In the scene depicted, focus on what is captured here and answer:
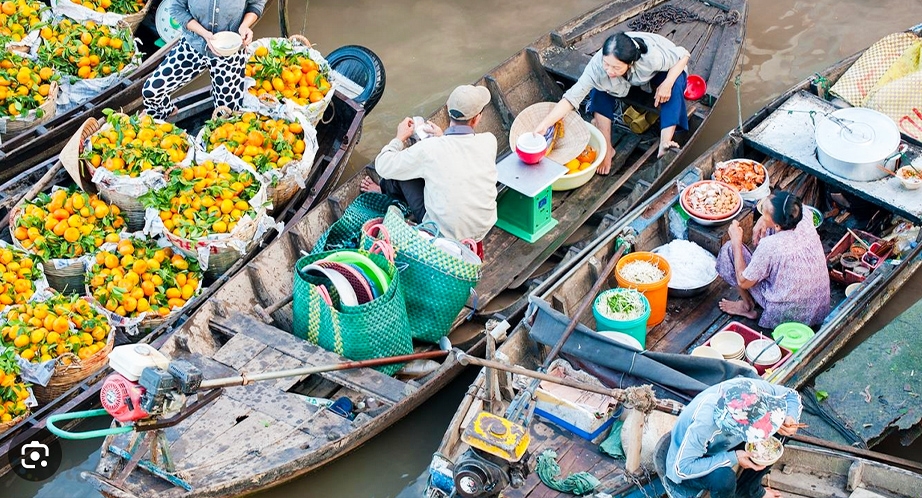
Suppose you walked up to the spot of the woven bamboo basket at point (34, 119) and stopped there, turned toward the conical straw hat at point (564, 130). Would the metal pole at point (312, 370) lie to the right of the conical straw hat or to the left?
right

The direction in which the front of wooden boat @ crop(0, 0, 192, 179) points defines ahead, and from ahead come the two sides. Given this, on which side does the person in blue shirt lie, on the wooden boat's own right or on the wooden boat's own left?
on the wooden boat's own right

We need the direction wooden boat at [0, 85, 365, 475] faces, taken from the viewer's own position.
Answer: facing away from the viewer and to the right of the viewer

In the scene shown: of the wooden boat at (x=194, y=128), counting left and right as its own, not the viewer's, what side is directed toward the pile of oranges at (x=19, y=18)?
left

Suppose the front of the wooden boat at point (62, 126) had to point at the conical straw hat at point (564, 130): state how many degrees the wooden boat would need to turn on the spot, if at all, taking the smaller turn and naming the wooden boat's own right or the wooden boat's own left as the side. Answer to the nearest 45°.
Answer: approximately 90° to the wooden boat's own right

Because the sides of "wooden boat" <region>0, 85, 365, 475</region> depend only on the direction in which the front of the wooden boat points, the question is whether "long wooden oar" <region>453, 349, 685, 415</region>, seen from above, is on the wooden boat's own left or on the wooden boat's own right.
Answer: on the wooden boat's own right

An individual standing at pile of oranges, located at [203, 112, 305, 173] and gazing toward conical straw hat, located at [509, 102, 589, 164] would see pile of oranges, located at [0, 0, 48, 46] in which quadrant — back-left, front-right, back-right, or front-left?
back-left

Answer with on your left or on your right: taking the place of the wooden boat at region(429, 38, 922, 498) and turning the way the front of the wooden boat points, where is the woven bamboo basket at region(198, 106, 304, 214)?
on your left

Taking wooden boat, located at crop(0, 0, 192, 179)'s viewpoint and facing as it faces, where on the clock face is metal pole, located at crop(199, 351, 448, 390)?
The metal pole is roughly at 4 o'clock from the wooden boat.

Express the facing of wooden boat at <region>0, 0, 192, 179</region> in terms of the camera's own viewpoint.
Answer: facing away from the viewer and to the right of the viewer

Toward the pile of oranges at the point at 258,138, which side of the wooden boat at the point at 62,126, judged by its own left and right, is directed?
right

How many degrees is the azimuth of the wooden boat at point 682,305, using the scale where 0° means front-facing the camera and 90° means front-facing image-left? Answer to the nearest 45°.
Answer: approximately 225°

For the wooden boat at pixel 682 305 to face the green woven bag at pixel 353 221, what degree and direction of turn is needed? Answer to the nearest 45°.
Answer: approximately 135° to its left
